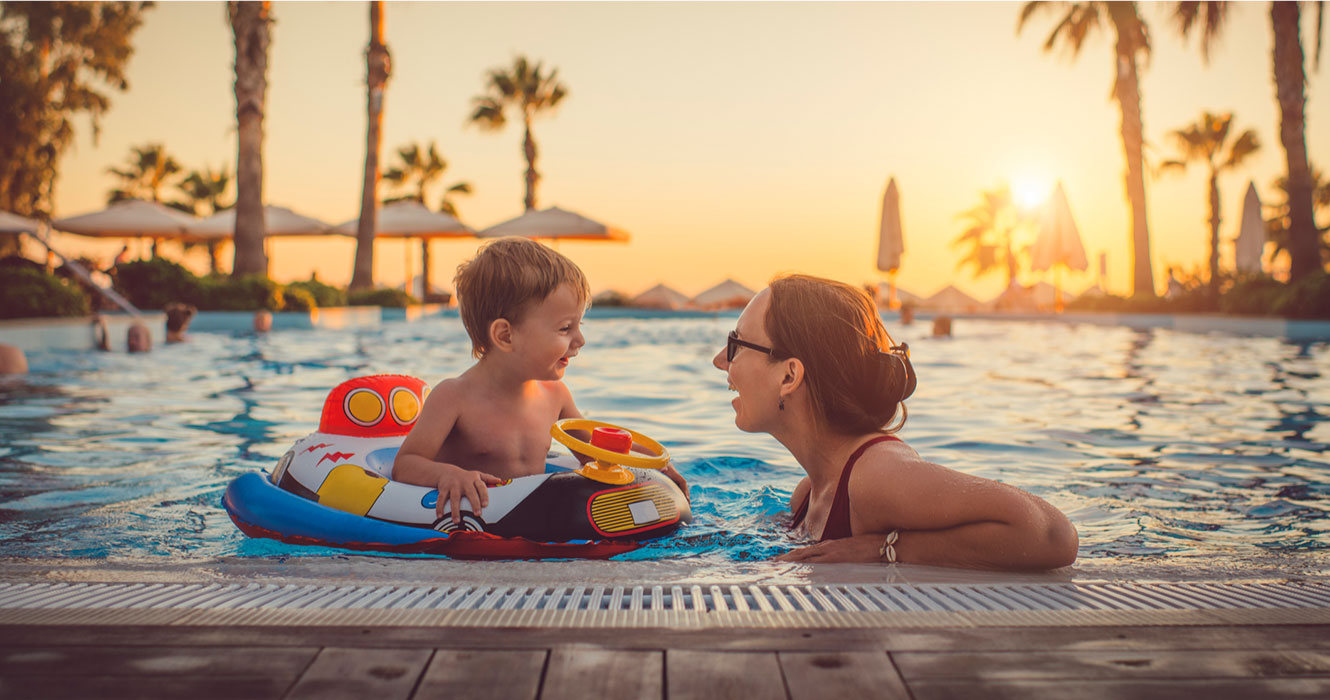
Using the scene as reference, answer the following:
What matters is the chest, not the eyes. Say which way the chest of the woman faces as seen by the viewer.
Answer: to the viewer's left

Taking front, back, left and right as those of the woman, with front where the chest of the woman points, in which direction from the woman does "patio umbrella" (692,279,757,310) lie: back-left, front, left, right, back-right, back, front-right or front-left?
right

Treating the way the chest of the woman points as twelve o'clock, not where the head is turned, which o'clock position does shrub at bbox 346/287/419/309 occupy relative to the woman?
The shrub is roughly at 2 o'clock from the woman.

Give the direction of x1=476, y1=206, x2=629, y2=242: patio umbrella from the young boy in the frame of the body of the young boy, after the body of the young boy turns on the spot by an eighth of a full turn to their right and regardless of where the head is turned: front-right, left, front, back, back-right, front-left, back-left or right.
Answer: back

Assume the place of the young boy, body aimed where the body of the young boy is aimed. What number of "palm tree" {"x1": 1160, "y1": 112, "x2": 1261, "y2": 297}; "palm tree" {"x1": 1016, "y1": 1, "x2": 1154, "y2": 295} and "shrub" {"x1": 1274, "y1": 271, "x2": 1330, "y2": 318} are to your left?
3

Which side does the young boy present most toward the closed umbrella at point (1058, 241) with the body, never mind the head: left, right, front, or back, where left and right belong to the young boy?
left

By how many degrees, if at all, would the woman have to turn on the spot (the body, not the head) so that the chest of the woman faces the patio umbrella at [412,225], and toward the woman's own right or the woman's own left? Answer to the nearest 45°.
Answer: approximately 45° to the woman's own right

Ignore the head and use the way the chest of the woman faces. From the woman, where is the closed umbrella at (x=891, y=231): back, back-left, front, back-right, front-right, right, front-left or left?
right

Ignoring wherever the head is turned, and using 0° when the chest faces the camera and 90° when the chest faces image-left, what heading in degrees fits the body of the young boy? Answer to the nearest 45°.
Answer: approximately 315°

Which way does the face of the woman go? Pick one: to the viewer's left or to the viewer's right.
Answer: to the viewer's left

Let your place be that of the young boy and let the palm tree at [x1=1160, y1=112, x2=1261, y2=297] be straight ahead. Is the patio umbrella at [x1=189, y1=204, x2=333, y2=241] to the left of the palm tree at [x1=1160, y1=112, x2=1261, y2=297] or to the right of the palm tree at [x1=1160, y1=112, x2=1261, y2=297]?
left

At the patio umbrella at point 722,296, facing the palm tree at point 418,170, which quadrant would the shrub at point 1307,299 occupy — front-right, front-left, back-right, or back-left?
back-left

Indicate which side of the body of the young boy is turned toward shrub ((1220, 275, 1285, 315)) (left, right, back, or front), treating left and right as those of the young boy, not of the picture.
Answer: left

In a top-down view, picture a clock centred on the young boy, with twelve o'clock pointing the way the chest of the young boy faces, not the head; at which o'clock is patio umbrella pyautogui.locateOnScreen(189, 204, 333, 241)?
The patio umbrella is roughly at 7 o'clock from the young boy.

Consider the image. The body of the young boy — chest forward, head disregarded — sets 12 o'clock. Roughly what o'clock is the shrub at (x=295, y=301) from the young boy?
The shrub is roughly at 7 o'clock from the young boy.

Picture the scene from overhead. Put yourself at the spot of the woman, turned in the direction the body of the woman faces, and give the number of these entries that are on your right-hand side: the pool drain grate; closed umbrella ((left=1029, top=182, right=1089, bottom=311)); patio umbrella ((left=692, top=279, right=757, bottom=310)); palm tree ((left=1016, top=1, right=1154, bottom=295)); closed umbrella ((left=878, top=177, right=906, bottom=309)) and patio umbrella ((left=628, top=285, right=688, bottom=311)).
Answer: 5
